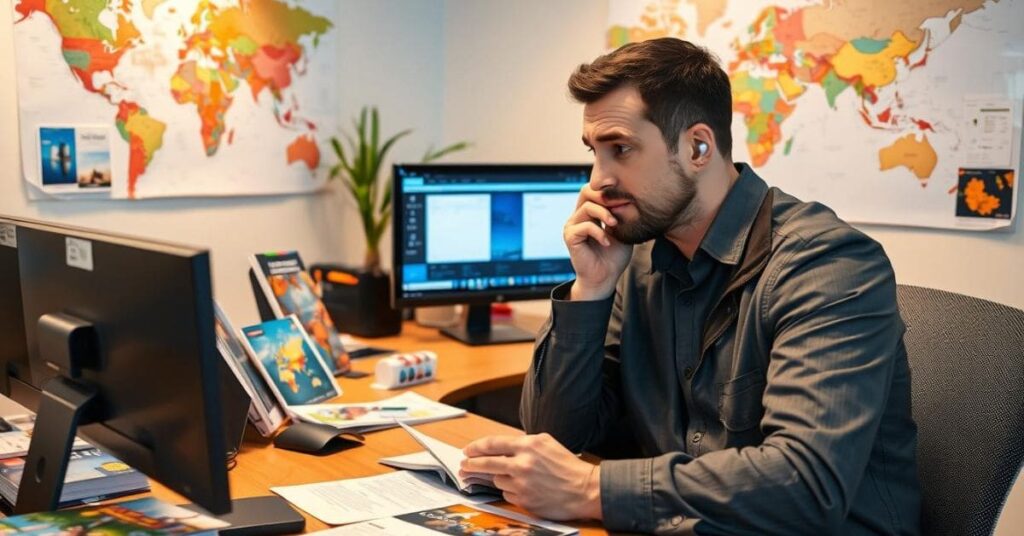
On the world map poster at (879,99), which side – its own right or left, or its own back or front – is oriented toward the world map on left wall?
right

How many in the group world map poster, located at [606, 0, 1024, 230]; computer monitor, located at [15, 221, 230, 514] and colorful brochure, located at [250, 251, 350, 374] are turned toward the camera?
2

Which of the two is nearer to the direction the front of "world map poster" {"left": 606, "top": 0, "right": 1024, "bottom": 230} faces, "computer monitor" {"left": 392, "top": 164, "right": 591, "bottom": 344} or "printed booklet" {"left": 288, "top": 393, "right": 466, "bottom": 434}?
the printed booklet

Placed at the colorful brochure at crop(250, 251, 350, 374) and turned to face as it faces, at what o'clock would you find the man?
The man is roughly at 11 o'clock from the colorful brochure.

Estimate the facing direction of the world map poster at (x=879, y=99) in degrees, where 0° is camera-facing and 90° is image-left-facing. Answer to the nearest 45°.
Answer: approximately 0°

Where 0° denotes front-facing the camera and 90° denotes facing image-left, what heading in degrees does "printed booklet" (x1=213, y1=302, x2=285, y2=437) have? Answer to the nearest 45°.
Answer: approximately 315°

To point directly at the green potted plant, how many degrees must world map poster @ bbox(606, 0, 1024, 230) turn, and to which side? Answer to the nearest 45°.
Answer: approximately 90° to its right
